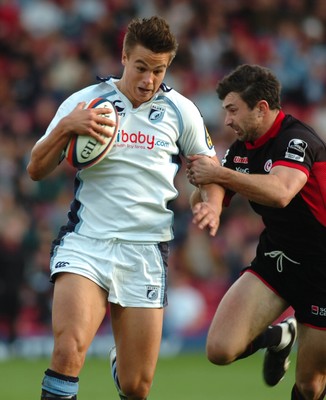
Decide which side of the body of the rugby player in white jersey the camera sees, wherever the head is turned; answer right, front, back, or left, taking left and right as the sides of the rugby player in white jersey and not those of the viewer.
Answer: front

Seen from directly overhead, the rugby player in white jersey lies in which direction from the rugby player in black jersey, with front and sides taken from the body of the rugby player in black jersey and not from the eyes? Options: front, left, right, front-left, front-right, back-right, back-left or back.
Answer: front

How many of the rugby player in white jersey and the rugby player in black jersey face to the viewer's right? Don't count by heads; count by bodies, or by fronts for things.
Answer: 0
